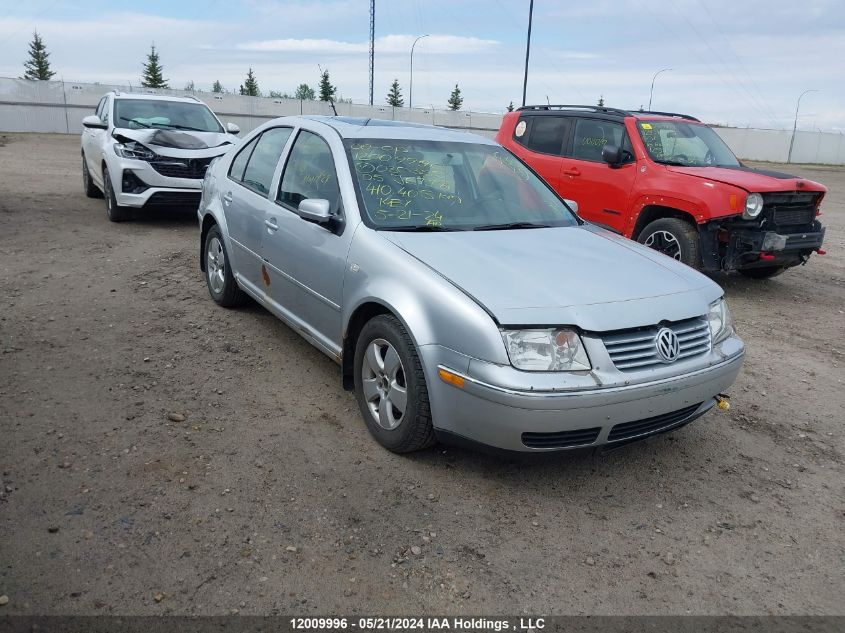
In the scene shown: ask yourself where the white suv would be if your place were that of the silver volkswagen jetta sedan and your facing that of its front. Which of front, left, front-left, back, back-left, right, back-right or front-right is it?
back

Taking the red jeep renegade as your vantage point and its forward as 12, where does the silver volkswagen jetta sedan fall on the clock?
The silver volkswagen jetta sedan is roughly at 2 o'clock from the red jeep renegade.

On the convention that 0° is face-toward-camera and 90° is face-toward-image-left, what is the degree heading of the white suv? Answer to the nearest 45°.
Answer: approximately 315°

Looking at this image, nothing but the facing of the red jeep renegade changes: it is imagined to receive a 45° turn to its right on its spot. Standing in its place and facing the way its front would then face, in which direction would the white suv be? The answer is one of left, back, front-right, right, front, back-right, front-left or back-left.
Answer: right

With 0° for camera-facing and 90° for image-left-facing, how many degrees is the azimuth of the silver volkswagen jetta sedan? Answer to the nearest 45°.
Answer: approximately 315°

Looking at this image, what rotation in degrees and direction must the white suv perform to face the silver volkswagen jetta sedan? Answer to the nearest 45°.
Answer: approximately 45° to its right
